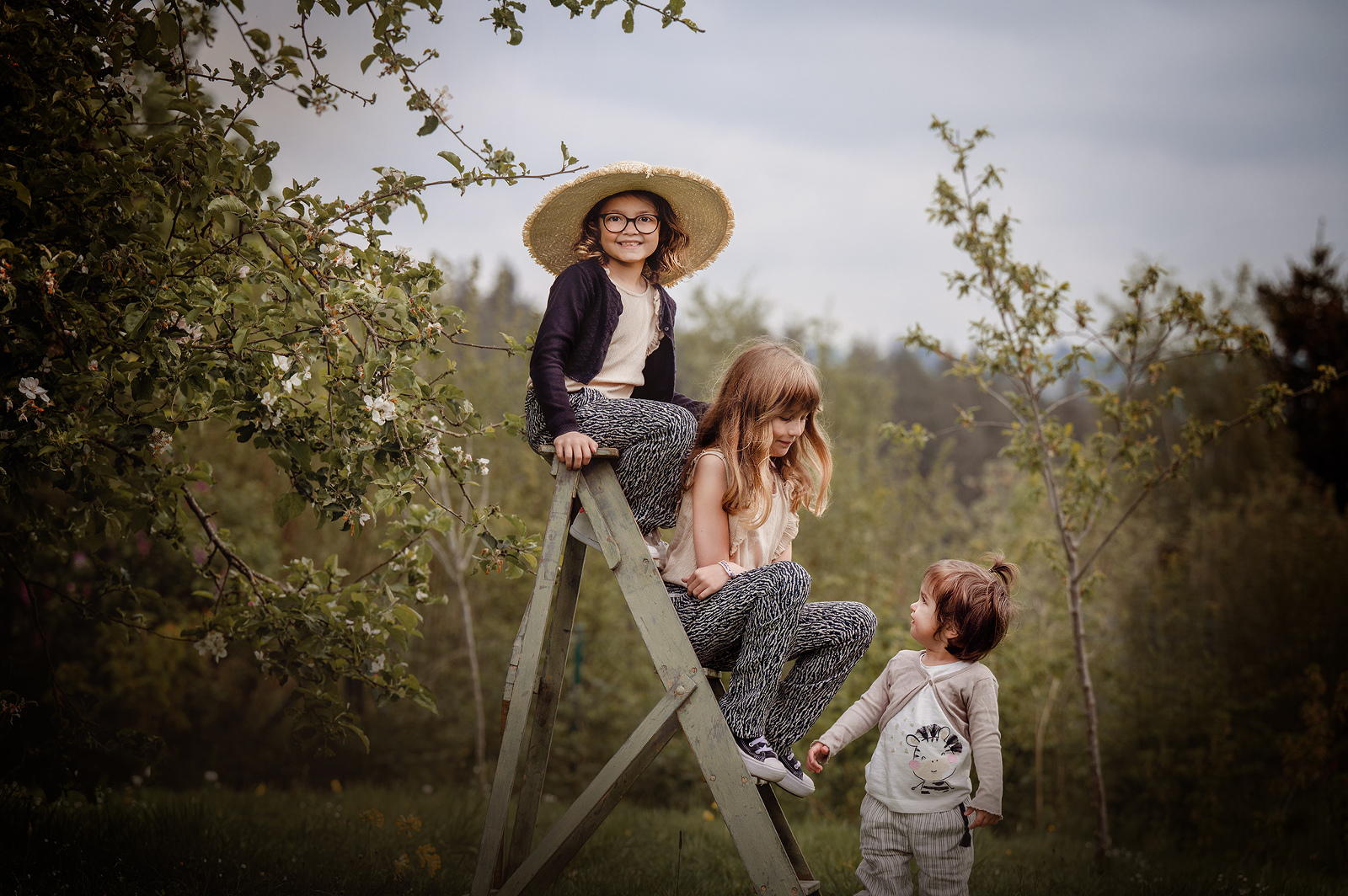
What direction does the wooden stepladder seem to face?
to the viewer's right

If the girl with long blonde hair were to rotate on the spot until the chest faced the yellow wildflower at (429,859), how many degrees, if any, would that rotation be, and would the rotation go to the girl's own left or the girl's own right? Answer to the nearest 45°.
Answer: approximately 180°

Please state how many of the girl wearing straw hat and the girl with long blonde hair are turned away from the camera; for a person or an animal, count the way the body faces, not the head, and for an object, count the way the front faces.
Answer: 0

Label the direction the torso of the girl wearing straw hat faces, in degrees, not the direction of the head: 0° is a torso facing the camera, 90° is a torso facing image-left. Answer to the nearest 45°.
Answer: approximately 315°

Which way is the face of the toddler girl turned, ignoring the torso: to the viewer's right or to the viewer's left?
to the viewer's left
